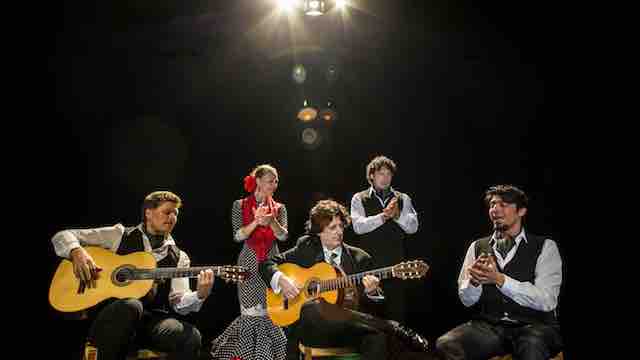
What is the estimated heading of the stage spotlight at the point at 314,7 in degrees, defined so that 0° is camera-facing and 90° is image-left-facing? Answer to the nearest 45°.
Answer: approximately 0°

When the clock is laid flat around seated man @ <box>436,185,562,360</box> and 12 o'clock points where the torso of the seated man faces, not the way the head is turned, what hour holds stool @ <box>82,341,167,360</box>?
The stool is roughly at 1 o'clock from the seated man.
